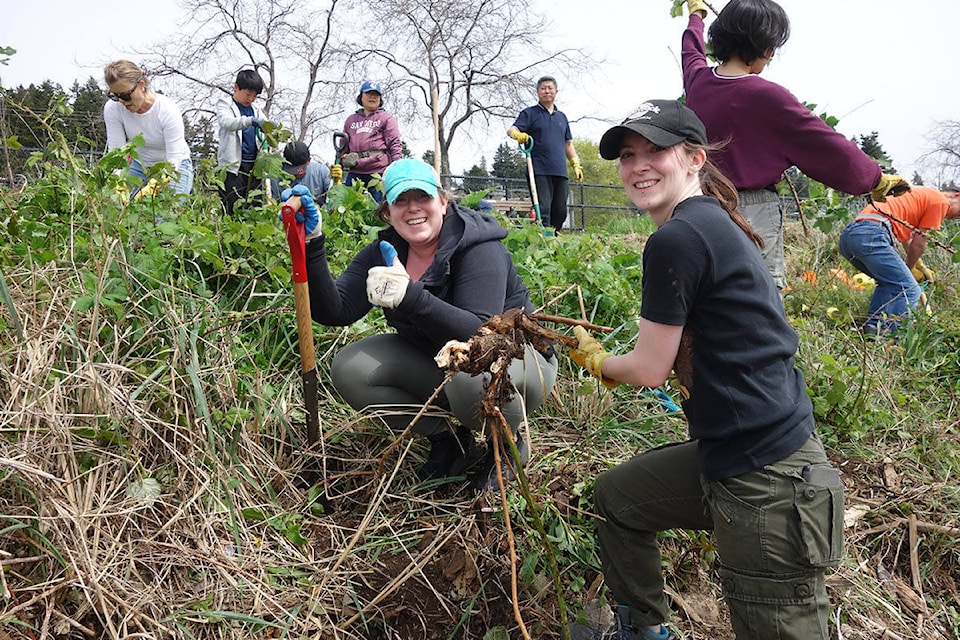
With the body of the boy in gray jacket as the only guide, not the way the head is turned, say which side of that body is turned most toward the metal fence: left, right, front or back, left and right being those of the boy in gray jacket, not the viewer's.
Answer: left

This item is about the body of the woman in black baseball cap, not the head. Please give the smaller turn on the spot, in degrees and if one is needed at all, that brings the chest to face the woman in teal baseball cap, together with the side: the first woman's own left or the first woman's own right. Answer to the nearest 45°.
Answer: approximately 45° to the first woman's own right

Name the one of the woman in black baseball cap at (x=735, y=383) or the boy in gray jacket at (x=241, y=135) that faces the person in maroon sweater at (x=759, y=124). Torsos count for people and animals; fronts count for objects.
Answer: the boy in gray jacket

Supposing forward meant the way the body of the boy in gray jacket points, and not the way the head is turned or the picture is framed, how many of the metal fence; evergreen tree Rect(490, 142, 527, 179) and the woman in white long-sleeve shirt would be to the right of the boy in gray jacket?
1

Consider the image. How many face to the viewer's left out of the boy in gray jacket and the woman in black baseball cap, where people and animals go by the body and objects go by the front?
1

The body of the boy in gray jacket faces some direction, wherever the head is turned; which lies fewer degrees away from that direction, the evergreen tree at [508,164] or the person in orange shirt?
the person in orange shirt

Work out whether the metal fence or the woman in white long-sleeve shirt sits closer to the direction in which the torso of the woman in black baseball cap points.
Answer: the woman in white long-sleeve shirt

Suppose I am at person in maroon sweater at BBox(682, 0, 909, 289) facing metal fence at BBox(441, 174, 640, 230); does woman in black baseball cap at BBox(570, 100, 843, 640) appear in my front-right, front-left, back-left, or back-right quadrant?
back-left

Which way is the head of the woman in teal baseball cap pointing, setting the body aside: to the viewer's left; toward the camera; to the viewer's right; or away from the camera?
toward the camera

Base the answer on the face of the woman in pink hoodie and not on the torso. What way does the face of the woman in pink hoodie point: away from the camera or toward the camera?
toward the camera

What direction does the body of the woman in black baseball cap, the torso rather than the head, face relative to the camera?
to the viewer's left

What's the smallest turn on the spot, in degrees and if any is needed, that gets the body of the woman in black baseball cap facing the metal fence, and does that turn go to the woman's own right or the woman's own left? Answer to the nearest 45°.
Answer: approximately 90° to the woman's own right

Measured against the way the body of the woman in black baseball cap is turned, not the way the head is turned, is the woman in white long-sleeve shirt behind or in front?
in front

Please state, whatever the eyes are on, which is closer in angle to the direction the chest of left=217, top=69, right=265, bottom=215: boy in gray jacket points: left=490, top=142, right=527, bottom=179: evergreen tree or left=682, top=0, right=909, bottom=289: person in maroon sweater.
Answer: the person in maroon sweater

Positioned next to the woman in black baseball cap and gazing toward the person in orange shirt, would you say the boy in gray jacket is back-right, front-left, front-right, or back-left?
front-left
